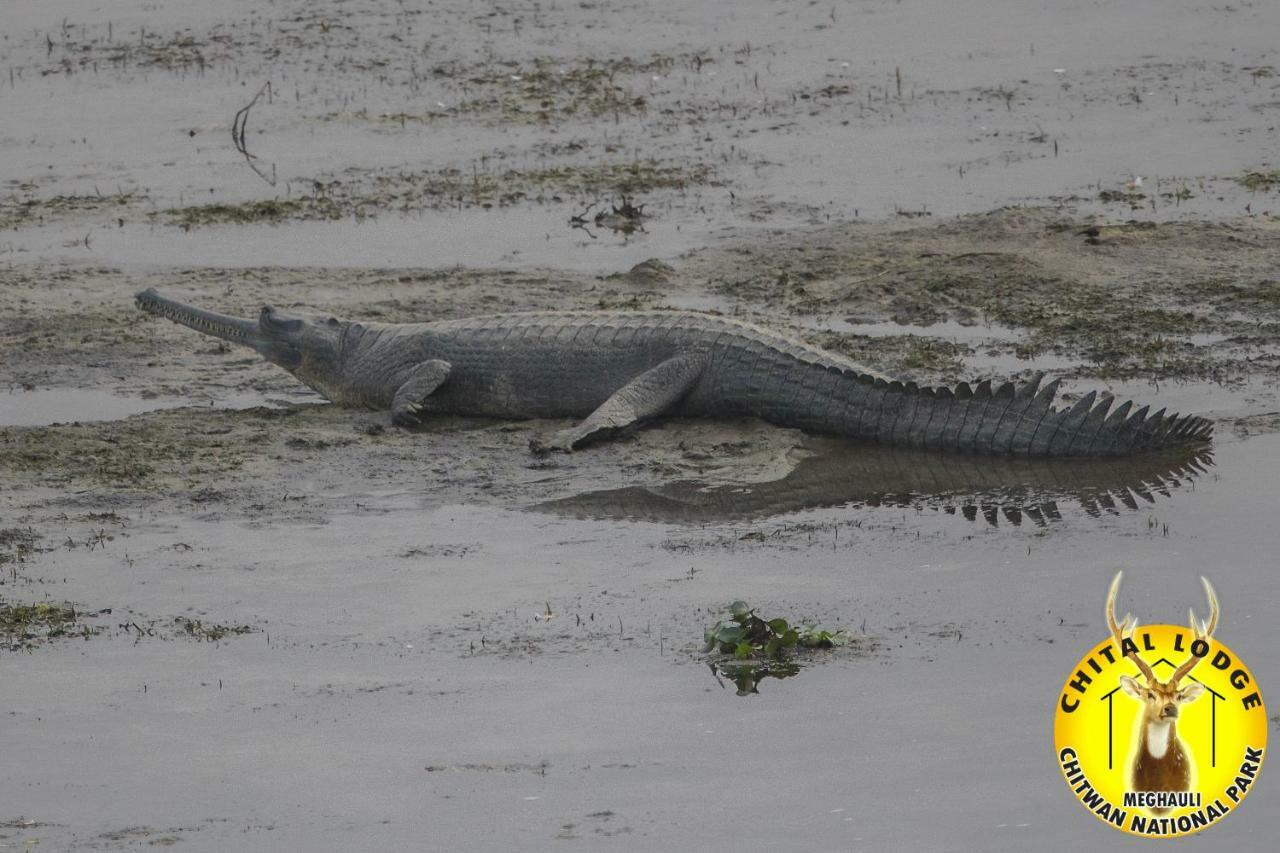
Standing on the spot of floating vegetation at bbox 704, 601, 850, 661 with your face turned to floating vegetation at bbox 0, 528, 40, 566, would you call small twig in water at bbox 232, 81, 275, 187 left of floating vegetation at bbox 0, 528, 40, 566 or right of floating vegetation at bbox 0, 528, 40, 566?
right

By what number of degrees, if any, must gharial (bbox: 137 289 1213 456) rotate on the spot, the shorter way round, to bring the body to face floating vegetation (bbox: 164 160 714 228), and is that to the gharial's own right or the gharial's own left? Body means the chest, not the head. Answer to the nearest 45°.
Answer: approximately 90° to the gharial's own right

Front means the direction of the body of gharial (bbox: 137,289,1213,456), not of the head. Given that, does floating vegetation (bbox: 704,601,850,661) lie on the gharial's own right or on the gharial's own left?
on the gharial's own left

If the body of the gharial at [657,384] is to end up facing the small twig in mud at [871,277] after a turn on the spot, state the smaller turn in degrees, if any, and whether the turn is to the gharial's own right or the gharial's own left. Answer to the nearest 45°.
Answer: approximately 135° to the gharial's own right

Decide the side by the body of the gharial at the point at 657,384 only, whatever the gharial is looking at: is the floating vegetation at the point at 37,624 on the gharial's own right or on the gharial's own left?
on the gharial's own left

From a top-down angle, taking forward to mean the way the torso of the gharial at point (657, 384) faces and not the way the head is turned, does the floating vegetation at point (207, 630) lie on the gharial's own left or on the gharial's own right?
on the gharial's own left

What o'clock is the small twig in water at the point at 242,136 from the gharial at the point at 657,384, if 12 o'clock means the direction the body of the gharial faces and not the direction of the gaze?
The small twig in water is roughly at 2 o'clock from the gharial.

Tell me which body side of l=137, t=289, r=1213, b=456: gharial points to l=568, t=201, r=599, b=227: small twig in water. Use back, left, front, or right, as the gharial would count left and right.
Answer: right

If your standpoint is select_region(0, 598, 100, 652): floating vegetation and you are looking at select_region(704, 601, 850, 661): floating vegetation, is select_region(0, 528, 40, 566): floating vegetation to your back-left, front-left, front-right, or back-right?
back-left

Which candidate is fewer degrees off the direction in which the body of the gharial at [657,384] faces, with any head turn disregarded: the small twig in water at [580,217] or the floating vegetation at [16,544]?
the floating vegetation

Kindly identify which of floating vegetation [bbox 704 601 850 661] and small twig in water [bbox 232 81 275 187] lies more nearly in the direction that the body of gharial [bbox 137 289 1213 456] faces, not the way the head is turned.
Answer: the small twig in water

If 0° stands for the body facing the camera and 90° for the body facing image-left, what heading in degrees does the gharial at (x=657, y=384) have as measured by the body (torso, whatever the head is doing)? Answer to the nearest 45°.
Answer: approximately 90°

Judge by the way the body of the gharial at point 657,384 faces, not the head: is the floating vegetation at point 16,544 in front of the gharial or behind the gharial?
in front
